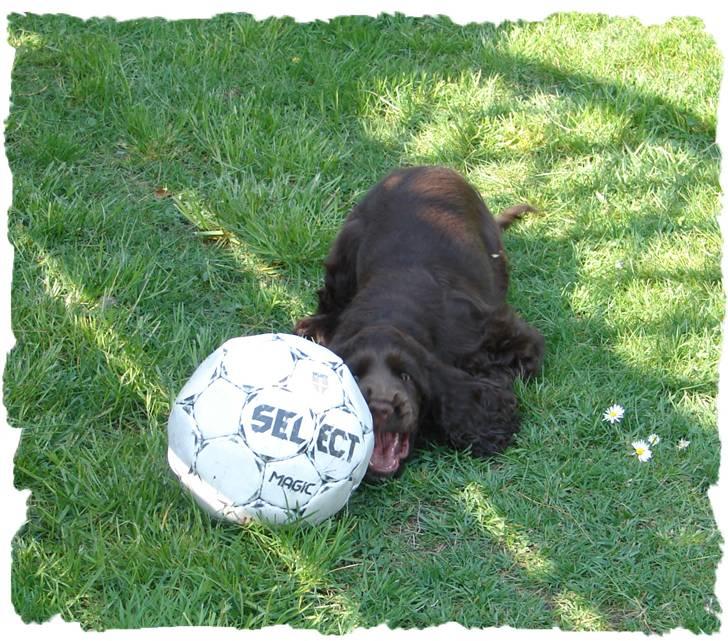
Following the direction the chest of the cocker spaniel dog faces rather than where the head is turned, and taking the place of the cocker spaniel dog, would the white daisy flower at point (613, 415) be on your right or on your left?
on your left

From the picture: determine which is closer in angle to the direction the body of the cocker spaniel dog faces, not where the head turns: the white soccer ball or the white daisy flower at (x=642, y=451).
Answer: the white soccer ball

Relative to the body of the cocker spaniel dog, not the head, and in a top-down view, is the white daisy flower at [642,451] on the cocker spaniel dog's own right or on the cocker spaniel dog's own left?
on the cocker spaniel dog's own left

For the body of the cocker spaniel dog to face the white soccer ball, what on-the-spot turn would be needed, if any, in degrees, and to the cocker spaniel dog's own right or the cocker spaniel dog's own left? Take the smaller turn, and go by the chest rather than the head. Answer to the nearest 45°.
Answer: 0° — it already faces it

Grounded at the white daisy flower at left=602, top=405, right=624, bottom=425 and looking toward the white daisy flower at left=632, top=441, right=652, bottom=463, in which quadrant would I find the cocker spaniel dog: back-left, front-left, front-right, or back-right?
back-right

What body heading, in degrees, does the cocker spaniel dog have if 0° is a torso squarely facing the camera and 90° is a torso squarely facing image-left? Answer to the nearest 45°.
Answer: approximately 0°
